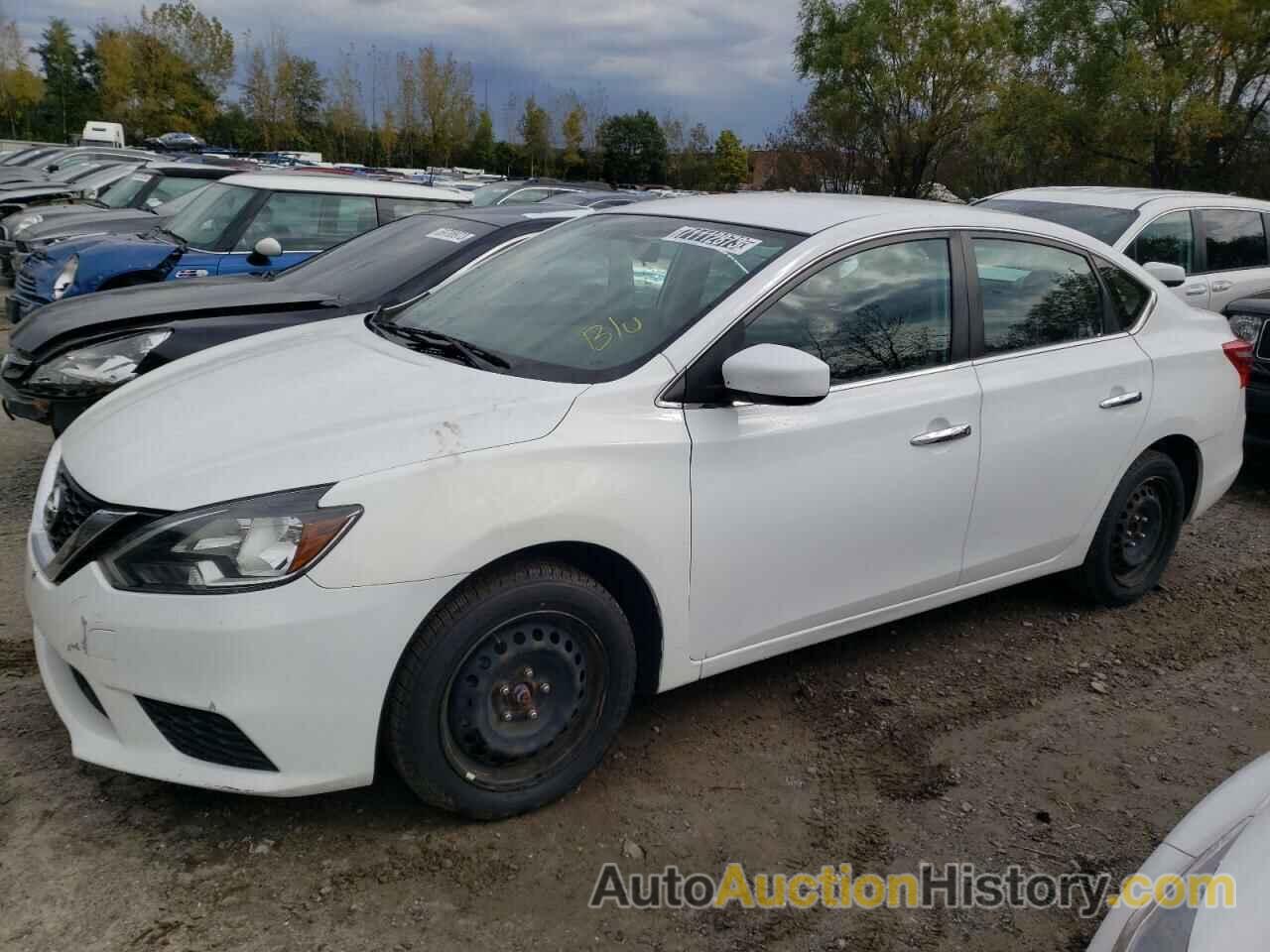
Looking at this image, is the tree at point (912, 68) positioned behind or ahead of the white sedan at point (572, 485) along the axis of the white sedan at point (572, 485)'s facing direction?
behind

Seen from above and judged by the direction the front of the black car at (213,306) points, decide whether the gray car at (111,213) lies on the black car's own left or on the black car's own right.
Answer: on the black car's own right

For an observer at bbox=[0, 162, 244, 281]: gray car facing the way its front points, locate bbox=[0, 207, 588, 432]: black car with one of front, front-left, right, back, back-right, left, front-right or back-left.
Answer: front-left

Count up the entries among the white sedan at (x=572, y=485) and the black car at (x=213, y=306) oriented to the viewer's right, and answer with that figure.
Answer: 0

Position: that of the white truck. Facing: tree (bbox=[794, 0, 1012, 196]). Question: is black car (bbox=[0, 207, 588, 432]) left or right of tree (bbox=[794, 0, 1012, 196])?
right

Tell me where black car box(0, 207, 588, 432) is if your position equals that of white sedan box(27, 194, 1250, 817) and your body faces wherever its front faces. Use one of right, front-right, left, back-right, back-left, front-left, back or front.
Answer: right

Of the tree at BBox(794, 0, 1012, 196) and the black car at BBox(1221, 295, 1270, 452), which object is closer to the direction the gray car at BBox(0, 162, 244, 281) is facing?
the black car

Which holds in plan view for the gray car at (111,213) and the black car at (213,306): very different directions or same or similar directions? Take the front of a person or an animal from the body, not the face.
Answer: same or similar directions

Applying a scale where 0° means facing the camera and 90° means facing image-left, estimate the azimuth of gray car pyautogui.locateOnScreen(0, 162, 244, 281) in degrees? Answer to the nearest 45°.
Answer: approximately 45°

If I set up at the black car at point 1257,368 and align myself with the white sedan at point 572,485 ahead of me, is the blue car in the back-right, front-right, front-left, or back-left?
front-right

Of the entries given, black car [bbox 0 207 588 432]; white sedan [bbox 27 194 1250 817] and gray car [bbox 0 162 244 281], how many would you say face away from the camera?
0

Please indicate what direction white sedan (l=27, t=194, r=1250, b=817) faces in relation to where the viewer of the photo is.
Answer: facing the viewer and to the left of the viewer

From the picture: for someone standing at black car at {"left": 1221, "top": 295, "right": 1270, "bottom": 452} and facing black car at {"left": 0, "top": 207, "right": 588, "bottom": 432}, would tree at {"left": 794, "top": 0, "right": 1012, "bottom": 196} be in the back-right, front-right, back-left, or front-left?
back-right

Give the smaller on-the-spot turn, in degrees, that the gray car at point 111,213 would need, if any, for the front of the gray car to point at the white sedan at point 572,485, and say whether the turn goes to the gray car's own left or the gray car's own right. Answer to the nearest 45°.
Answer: approximately 45° to the gray car's own left

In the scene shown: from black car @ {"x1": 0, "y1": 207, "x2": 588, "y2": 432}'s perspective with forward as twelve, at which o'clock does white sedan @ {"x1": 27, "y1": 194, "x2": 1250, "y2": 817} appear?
The white sedan is roughly at 10 o'clock from the black car.
